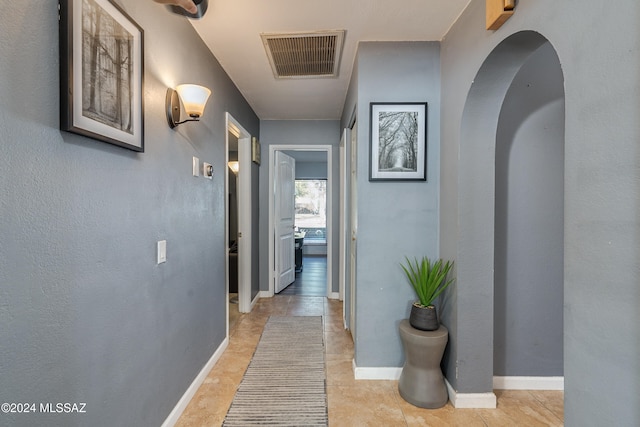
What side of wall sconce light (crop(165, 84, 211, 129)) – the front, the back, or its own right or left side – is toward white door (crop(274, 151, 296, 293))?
left

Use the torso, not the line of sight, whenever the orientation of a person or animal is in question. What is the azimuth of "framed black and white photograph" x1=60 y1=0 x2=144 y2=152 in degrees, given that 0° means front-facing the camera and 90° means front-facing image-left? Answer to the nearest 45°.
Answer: approximately 315°

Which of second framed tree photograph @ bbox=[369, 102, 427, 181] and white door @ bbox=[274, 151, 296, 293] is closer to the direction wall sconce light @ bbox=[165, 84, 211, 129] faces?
the second framed tree photograph

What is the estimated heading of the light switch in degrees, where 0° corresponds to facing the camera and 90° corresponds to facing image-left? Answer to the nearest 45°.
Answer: approximately 315°

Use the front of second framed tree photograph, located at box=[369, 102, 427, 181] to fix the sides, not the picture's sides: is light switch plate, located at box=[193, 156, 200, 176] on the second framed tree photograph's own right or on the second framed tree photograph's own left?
on the second framed tree photograph's own right

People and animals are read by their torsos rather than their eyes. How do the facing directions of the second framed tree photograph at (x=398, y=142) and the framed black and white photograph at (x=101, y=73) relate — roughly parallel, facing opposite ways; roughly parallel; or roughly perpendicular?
roughly perpendicular

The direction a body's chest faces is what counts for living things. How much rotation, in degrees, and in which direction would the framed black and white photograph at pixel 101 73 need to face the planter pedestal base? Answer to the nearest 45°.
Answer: approximately 45° to its left

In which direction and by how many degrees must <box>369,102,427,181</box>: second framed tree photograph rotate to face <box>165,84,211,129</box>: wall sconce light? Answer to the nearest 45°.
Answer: approximately 45° to its right

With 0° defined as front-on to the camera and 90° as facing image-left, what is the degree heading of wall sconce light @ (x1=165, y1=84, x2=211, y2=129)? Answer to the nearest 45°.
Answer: approximately 315°

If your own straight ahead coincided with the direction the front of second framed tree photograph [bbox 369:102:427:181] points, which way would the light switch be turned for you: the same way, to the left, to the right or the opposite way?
to the left
